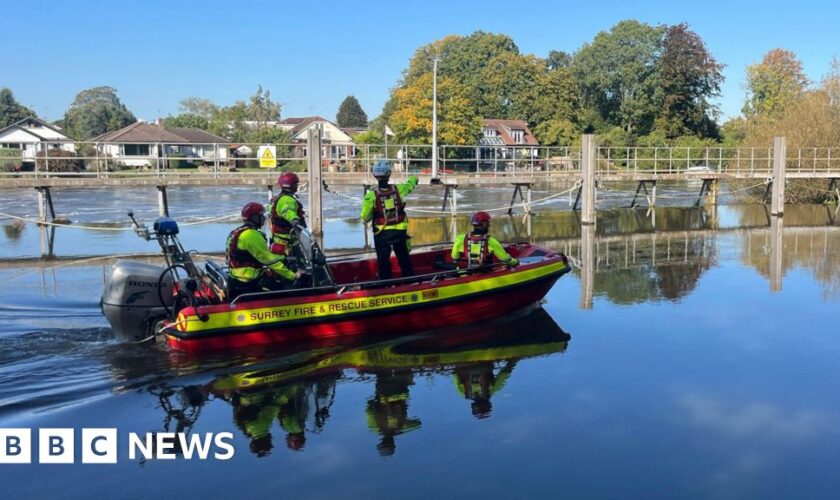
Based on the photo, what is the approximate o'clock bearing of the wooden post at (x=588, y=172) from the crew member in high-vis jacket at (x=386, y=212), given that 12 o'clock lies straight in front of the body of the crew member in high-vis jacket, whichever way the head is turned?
The wooden post is roughly at 1 o'clock from the crew member in high-vis jacket.

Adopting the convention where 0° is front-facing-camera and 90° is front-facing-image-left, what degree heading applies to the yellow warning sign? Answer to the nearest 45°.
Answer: approximately 0°

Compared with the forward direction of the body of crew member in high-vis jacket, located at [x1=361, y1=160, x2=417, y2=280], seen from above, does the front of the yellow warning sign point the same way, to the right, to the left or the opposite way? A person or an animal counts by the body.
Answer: the opposite way

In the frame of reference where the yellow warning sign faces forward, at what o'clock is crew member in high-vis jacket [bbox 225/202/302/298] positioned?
The crew member in high-vis jacket is roughly at 12 o'clock from the yellow warning sign.

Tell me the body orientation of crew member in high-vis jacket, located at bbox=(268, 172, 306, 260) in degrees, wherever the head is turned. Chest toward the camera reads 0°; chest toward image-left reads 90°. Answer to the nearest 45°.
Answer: approximately 270°

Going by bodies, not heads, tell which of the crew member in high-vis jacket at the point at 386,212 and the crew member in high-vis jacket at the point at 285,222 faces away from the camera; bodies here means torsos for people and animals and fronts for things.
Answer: the crew member in high-vis jacket at the point at 386,212

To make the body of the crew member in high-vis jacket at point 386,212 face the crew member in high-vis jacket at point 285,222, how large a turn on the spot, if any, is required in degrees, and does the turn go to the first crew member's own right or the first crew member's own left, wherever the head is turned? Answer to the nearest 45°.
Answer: approximately 90° to the first crew member's own left

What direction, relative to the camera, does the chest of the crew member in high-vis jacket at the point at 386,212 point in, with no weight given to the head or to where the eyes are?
away from the camera

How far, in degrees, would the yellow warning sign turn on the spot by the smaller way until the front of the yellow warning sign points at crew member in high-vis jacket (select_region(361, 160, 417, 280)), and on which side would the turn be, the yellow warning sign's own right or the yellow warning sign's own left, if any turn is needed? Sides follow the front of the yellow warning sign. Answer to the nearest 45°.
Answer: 0° — it already faces them

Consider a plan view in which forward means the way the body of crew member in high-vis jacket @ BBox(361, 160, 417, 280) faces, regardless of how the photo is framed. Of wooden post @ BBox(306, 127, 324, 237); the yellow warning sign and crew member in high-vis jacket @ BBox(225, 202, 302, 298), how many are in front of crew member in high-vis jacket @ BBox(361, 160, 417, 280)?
2

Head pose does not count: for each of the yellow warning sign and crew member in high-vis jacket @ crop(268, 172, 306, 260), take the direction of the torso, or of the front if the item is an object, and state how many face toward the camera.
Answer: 1

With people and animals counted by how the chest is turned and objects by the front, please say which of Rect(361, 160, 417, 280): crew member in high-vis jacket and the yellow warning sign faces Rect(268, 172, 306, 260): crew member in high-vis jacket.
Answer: the yellow warning sign

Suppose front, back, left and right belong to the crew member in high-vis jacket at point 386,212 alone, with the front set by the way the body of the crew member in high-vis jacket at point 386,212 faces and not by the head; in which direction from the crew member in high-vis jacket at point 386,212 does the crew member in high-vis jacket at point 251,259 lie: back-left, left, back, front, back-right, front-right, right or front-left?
back-left

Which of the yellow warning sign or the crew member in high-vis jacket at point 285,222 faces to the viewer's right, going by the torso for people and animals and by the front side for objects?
the crew member in high-vis jacket
